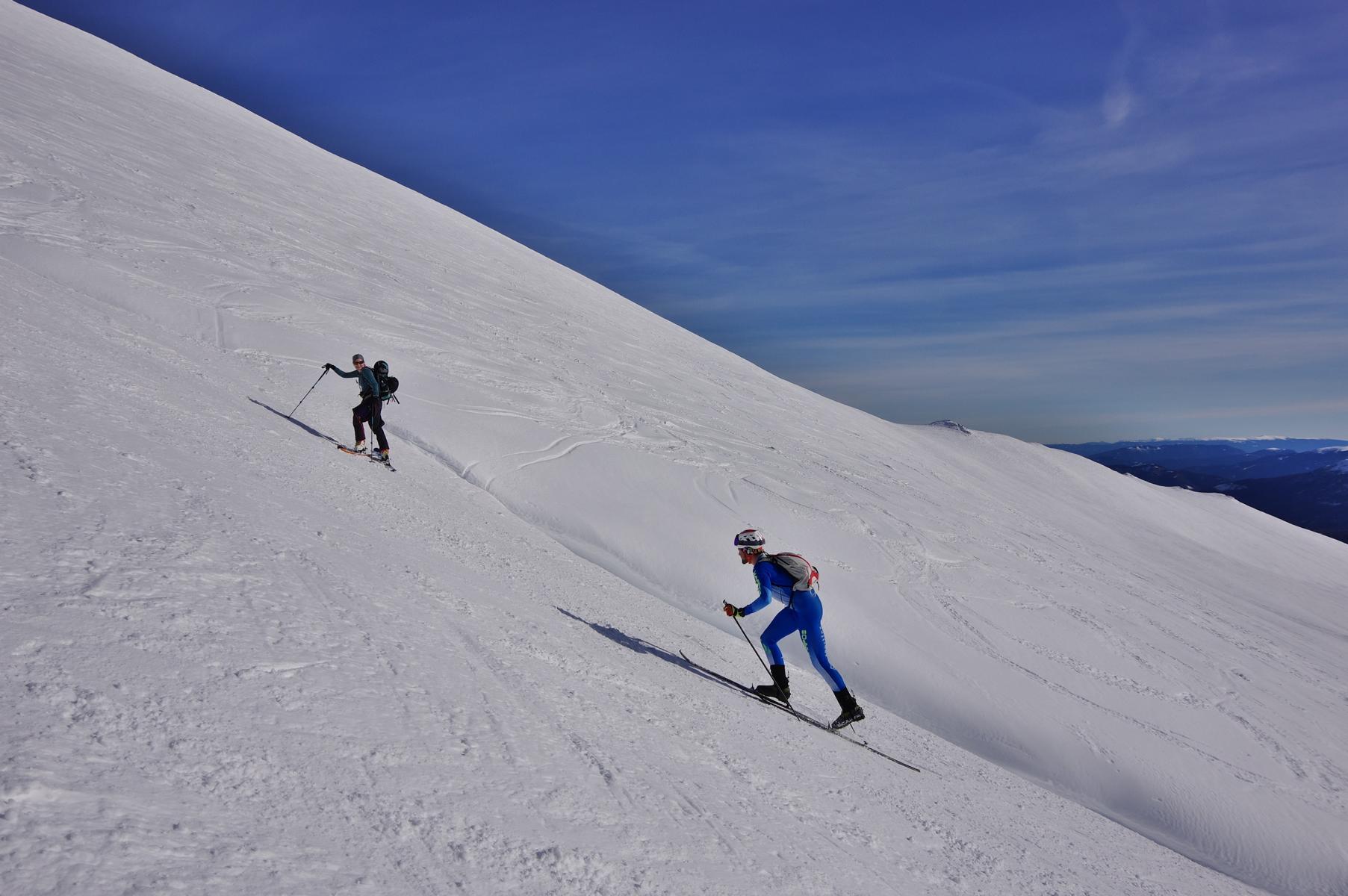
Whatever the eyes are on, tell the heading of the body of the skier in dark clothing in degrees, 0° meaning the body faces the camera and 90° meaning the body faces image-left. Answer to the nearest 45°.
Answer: approximately 45°

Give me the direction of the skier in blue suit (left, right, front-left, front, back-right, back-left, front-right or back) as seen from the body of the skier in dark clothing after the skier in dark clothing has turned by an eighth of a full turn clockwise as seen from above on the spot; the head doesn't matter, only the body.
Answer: back-left

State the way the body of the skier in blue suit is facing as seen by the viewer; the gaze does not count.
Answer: to the viewer's left

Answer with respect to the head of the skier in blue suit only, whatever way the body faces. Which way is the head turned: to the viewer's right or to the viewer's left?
to the viewer's left
